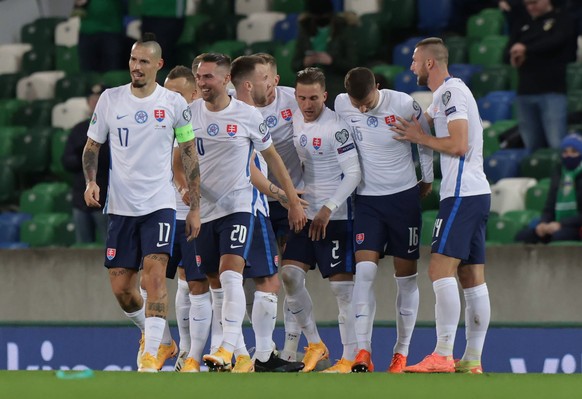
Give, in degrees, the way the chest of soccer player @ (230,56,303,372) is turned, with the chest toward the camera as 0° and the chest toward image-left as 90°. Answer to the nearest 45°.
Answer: approximately 270°

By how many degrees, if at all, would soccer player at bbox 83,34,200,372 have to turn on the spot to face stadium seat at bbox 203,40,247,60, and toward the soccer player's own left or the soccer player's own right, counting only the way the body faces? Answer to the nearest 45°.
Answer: approximately 180°

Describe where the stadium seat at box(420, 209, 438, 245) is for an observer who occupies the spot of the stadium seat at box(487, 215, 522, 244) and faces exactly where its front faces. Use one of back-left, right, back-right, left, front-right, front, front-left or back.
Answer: right

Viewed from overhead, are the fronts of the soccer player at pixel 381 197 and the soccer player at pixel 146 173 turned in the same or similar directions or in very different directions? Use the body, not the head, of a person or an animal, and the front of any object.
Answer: same or similar directions

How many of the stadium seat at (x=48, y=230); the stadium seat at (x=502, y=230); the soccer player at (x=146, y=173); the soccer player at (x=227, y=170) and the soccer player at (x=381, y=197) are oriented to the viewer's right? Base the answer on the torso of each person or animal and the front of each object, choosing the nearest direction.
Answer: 0

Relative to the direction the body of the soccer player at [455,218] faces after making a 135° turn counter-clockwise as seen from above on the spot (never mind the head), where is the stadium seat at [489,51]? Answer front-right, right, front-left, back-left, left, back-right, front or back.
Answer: back-left

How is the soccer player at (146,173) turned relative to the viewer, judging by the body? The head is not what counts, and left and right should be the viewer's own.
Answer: facing the viewer

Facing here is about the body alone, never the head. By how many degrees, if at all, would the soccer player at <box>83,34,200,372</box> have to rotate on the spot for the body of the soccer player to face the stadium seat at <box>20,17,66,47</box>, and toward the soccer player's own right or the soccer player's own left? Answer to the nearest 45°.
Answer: approximately 180°

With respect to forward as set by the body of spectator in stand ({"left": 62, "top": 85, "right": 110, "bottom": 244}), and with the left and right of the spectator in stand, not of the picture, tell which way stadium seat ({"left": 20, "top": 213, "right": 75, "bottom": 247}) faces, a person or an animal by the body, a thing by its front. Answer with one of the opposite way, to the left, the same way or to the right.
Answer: the same way

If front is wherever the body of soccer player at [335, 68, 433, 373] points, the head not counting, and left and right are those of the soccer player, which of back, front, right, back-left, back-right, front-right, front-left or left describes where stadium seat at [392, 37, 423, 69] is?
back

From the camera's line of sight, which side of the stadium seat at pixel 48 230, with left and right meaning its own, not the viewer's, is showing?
front

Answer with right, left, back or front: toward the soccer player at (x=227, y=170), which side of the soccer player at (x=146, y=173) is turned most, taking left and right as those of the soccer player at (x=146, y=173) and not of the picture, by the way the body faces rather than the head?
left

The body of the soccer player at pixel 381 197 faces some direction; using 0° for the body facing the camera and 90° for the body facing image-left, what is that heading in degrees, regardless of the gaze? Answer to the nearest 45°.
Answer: approximately 0°

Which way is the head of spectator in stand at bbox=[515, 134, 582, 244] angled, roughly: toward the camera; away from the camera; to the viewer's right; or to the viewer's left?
toward the camera

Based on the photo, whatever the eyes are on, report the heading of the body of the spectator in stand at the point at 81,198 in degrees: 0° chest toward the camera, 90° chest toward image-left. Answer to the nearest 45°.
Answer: approximately 0°

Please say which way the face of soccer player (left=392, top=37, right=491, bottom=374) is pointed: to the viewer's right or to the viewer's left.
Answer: to the viewer's left
